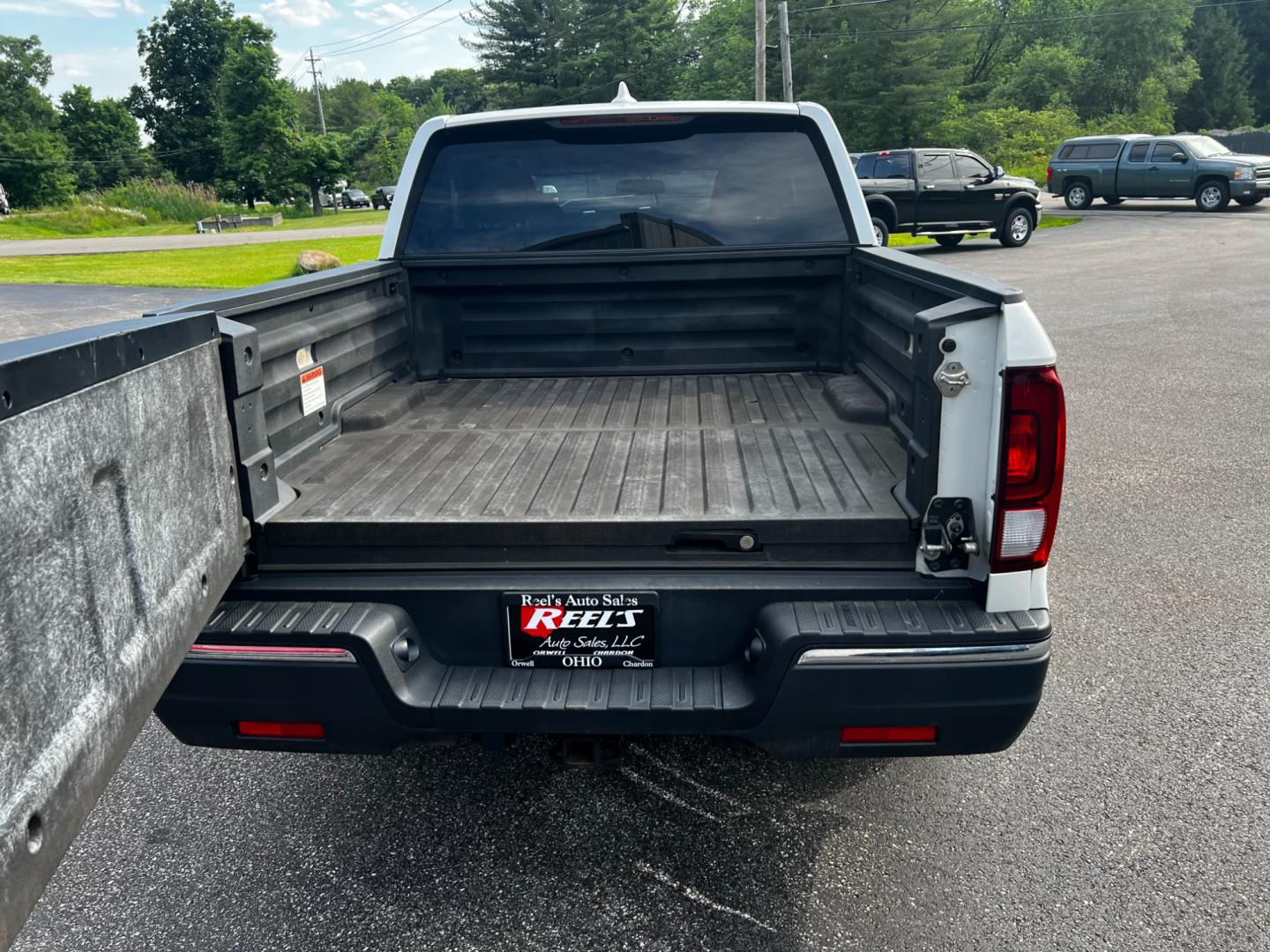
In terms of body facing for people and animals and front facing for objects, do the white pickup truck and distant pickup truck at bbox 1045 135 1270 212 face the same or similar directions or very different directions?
very different directions

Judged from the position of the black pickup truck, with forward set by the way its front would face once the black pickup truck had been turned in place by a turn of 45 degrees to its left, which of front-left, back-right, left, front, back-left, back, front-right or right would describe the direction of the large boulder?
back

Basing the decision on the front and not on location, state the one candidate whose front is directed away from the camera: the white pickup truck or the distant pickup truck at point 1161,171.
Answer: the white pickup truck

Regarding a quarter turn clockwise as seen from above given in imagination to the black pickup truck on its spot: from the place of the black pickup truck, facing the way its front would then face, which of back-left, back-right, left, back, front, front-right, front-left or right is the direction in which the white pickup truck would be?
front

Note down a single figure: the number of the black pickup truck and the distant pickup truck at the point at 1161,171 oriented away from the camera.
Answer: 0

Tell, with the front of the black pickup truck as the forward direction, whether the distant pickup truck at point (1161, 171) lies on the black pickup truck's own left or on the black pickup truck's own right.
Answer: on the black pickup truck's own left

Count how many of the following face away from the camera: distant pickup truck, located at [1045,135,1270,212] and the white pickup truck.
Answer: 1

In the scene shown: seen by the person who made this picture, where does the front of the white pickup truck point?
facing away from the viewer

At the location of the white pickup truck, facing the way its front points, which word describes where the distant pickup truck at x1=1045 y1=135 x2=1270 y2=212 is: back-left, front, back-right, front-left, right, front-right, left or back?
front-right

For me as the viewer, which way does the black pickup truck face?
facing to the right of the viewer
